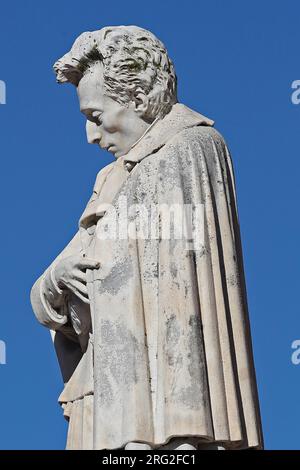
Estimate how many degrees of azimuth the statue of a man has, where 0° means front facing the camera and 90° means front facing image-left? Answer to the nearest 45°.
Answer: approximately 90°
